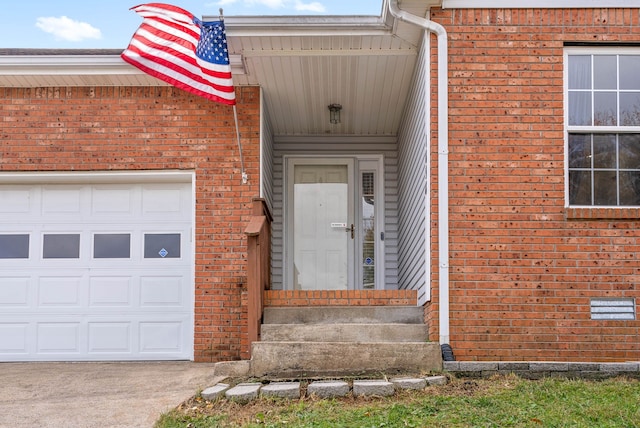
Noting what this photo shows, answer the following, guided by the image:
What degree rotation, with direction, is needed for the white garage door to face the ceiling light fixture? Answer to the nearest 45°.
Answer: approximately 90° to its left

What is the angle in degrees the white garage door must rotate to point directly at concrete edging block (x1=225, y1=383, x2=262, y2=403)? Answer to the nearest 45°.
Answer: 0° — it already faces it

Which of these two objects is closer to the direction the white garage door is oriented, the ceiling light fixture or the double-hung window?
the double-hung window

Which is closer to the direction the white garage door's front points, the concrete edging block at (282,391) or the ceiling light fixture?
the concrete edging block

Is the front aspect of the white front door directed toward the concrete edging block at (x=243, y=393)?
yes

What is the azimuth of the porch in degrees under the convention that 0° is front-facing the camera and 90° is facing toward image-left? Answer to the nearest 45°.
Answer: approximately 0°

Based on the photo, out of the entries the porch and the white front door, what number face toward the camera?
2

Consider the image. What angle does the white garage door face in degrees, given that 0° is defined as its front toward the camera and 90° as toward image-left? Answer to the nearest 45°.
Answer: approximately 0°
